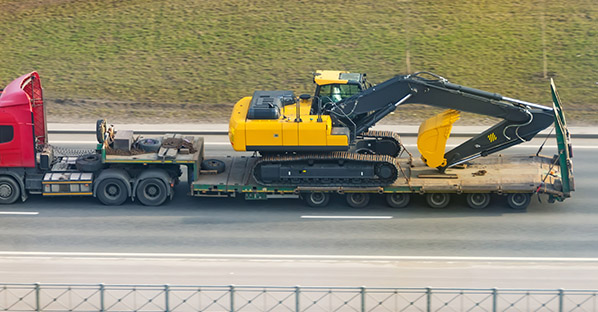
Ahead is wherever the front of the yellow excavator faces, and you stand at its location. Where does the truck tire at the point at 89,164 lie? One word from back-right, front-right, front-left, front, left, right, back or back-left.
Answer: back

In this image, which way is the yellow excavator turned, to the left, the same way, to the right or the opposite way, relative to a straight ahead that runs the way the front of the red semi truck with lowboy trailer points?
the opposite way

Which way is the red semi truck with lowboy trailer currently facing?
to the viewer's left

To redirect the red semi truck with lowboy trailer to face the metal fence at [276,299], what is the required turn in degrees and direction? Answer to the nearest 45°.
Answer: approximately 135° to its left

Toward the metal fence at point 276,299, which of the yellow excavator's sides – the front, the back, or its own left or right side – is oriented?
right

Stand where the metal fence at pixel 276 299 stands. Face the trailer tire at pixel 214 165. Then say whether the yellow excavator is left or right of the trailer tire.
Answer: right

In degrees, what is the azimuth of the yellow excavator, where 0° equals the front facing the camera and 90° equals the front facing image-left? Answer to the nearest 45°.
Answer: approximately 270°

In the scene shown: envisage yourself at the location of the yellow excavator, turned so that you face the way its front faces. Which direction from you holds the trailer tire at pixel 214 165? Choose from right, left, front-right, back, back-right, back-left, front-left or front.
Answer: back

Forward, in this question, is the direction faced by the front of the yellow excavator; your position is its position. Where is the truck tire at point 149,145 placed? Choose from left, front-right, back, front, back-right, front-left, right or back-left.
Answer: back
